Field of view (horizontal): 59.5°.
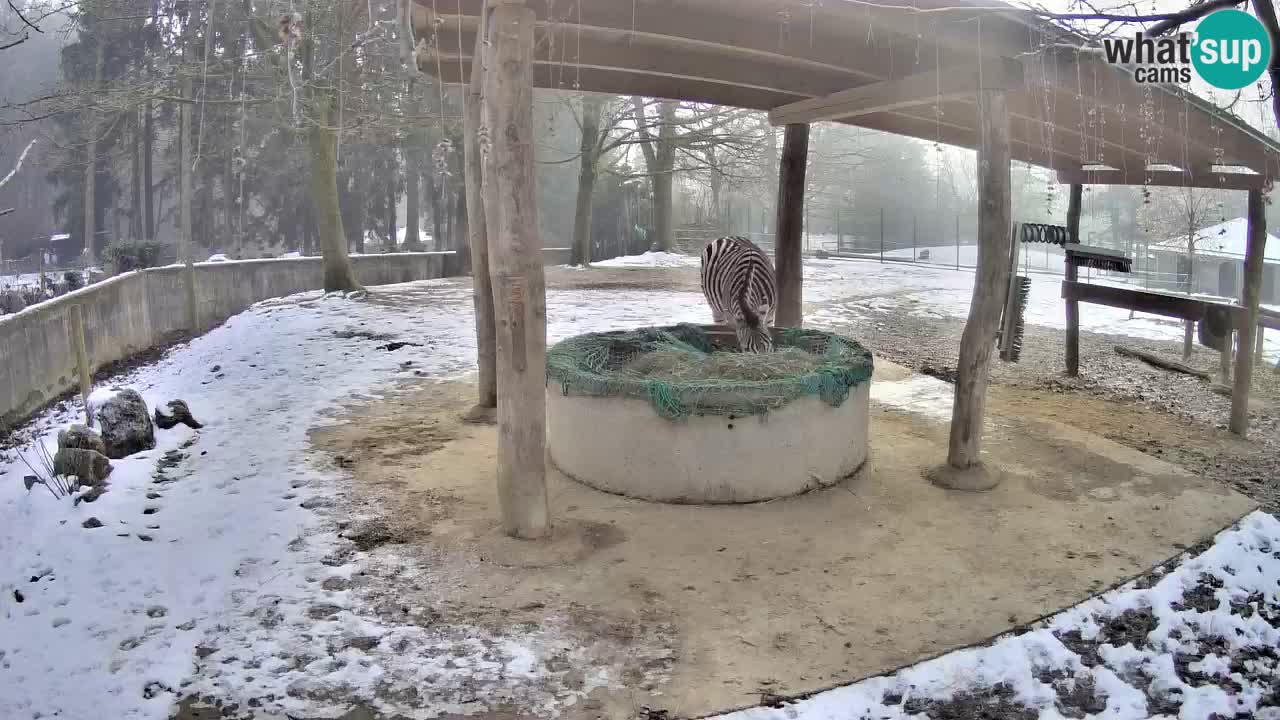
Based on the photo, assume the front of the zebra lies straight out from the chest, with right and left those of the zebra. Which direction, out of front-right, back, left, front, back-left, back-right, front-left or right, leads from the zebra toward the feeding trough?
front

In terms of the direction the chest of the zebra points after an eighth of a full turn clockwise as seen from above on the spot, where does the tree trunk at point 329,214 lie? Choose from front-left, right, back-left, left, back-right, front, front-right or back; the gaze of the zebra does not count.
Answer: right

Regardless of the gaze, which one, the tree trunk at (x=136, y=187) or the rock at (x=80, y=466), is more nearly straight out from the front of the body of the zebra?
the rock

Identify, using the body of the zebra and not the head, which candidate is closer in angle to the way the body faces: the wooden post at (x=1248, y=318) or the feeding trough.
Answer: the feeding trough

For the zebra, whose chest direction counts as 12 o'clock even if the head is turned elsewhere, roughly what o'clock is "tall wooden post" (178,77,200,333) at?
The tall wooden post is roughly at 4 o'clock from the zebra.

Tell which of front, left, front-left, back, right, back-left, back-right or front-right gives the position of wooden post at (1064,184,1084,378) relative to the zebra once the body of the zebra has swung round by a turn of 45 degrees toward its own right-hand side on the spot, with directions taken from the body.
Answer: back

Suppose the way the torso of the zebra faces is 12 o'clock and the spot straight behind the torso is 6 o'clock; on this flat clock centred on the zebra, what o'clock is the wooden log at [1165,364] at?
The wooden log is roughly at 8 o'clock from the zebra.

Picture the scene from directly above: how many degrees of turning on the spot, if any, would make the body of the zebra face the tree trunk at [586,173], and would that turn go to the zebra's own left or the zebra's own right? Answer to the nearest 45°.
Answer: approximately 180°

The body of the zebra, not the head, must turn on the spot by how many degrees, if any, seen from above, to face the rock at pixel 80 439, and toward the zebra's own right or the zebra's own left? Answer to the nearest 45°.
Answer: approximately 45° to the zebra's own right

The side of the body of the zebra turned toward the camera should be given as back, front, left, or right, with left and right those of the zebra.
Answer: front

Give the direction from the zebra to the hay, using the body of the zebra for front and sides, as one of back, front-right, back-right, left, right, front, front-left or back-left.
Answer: front

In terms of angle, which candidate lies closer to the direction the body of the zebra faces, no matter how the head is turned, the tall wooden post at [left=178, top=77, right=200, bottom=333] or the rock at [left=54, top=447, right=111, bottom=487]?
the rock
